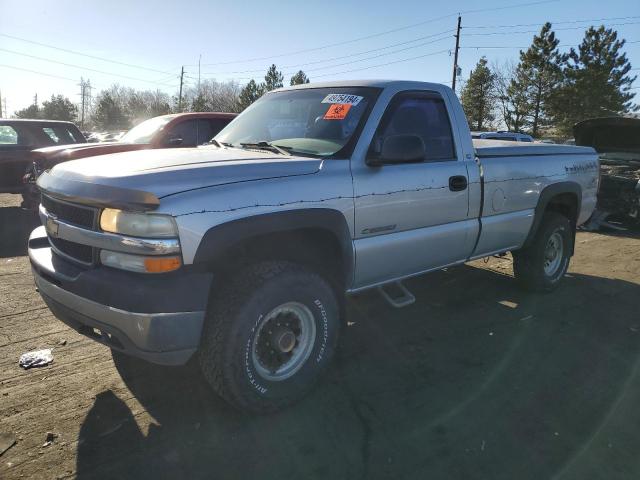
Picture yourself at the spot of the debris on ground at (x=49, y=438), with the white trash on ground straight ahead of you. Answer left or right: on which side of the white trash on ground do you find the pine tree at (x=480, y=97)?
right

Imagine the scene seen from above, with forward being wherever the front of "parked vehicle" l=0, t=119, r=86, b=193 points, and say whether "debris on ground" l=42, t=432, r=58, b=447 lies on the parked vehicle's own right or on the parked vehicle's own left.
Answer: on the parked vehicle's own left

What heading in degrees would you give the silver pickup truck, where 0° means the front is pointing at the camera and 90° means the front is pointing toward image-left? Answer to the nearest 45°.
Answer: approximately 45°

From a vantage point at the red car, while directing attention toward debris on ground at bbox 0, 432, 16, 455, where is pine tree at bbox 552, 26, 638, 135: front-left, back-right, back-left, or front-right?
back-left

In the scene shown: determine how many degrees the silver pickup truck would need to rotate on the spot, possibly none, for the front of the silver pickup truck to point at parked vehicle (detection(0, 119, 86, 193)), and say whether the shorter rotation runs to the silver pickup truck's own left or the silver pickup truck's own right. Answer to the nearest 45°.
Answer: approximately 90° to the silver pickup truck's own right

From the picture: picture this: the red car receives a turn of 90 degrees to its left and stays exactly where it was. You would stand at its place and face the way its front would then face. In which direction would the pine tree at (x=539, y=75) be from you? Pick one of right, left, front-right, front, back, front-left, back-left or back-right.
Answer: left
